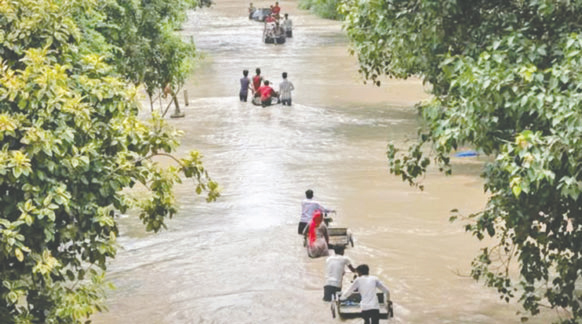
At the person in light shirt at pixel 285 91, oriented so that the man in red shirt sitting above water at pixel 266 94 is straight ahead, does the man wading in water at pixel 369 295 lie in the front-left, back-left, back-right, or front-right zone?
front-left

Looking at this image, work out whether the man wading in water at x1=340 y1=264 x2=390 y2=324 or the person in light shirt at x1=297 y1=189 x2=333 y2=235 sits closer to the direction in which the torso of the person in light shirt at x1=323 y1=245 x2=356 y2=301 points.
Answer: the person in light shirt

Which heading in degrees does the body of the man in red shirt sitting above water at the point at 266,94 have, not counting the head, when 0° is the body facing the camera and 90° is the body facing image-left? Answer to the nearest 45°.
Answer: approximately 180°

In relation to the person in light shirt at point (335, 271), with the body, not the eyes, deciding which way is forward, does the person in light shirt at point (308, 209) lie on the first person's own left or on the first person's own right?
on the first person's own left

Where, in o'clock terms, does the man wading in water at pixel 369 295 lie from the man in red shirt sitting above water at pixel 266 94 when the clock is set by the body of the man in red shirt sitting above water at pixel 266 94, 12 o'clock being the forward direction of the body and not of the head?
the man wading in water at pixel 369 295 is roughly at 6 o'clock from the man in red shirt sitting above water at pixel 266 94.

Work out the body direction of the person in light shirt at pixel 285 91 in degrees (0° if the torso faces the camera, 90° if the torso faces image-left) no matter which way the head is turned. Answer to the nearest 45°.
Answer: approximately 180°

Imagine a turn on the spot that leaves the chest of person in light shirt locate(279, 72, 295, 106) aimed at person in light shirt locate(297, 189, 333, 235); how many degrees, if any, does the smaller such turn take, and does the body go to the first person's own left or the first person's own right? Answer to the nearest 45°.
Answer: approximately 180°

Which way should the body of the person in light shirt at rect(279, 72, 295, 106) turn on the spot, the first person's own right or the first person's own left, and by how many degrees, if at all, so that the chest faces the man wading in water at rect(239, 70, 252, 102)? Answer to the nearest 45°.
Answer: approximately 45° to the first person's own left

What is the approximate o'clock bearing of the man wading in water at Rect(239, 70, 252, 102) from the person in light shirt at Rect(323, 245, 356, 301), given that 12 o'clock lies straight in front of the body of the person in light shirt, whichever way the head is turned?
The man wading in water is roughly at 10 o'clock from the person in light shirt.

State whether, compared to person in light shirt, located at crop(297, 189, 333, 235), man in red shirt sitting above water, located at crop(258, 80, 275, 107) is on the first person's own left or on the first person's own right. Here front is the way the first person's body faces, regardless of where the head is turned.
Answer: on the first person's own left

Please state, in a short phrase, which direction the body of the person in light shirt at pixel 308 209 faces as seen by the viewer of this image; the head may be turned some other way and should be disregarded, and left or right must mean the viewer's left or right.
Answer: facing away from the viewer and to the right of the viewer

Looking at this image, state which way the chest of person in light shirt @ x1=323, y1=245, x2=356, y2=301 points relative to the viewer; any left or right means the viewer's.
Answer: facing away from the viewer and to the right of the viewer
